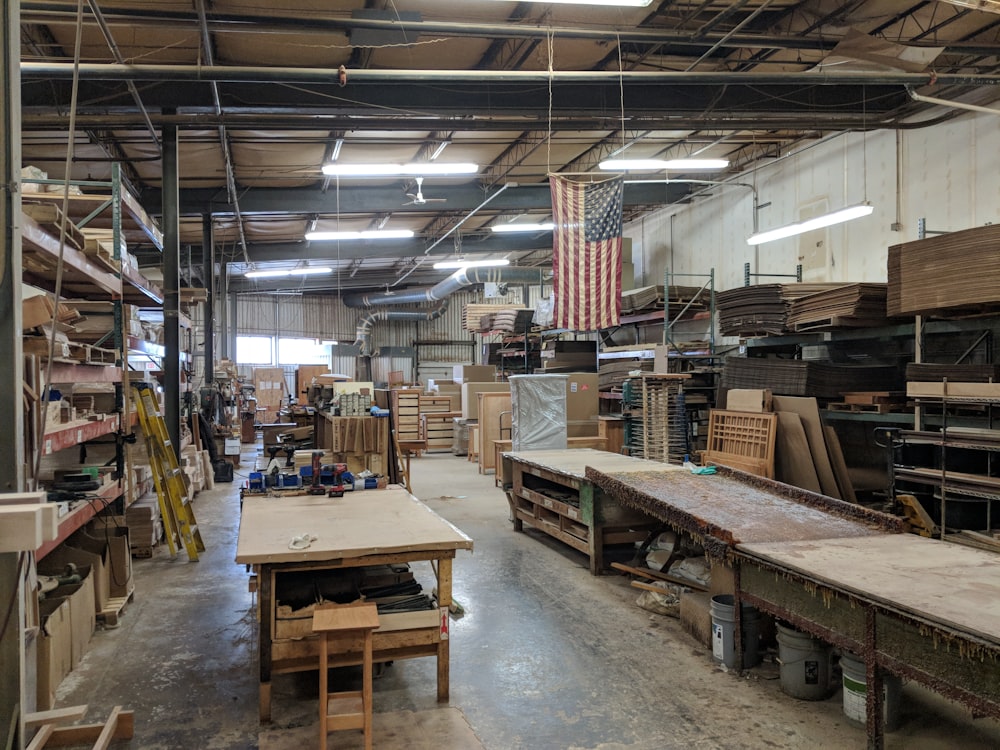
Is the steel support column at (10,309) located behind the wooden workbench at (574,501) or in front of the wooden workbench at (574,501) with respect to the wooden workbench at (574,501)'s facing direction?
in front

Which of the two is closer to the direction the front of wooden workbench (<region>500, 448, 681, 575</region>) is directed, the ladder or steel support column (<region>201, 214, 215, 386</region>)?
the ladder

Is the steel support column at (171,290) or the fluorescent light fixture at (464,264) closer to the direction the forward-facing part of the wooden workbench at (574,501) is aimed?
the steel support column

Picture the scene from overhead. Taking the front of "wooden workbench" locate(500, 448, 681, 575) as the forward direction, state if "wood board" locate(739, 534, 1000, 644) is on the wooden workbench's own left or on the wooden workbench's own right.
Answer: on the wooden workbench's own left

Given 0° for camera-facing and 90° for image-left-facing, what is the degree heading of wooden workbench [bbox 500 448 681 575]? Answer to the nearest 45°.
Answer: approximately 45°

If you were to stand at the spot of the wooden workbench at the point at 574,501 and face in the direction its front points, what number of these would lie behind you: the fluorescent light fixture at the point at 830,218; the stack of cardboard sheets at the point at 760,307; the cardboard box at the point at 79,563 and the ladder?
2

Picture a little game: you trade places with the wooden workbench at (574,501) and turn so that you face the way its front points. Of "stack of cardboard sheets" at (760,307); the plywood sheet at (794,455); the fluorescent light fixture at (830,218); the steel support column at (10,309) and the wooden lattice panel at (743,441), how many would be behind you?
4

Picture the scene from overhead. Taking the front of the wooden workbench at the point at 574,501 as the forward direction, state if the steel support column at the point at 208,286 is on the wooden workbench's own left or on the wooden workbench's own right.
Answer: on the wooden workbench's own right

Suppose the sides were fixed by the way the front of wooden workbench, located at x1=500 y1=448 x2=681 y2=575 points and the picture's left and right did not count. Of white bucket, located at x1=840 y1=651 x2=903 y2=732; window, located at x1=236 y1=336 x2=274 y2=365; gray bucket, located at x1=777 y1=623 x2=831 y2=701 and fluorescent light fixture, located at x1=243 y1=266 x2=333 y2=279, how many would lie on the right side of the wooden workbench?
2

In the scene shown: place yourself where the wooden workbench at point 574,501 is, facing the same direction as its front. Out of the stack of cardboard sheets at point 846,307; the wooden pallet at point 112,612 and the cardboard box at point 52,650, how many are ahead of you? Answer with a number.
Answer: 2

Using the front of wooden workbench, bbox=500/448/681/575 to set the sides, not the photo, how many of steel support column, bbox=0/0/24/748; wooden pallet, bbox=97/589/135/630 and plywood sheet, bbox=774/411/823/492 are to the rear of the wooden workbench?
1

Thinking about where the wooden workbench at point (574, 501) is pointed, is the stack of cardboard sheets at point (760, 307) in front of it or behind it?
behind

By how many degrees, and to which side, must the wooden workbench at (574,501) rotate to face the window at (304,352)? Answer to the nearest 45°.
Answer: approximately 90° to its right
